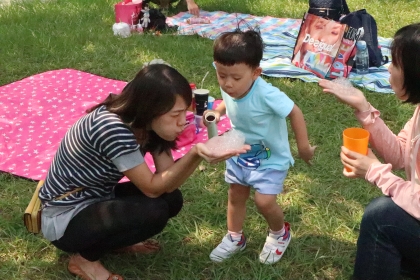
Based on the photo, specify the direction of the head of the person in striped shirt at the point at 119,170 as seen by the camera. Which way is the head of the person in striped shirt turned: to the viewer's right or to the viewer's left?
to the viewer's right

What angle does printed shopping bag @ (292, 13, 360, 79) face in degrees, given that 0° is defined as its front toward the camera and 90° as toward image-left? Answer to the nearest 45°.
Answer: approximately 0°

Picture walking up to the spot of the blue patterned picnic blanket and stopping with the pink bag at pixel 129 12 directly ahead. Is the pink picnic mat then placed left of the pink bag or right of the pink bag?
left

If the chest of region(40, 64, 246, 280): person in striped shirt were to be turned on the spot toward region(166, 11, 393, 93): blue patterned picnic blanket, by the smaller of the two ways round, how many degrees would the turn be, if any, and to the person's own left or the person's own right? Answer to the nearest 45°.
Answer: approximately 45° to the person's own left

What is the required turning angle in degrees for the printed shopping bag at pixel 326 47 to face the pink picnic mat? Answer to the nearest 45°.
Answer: approximately 45° to its right

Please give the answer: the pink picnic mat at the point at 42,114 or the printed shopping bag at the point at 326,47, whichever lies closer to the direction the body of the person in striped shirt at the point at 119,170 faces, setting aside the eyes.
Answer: the printed shopping bag

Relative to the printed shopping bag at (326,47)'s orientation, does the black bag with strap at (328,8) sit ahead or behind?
behind

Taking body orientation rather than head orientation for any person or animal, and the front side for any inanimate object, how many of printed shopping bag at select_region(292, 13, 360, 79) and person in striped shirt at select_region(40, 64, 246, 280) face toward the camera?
1

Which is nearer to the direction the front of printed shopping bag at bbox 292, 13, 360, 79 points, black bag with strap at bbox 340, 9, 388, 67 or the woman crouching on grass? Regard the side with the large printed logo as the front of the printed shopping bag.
the woman crouching on grass

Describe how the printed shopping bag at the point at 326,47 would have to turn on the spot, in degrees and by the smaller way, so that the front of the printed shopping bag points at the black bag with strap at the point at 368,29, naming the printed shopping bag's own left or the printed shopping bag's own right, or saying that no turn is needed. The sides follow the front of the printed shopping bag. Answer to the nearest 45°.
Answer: approximately 135° to the printed shopping bag's own left

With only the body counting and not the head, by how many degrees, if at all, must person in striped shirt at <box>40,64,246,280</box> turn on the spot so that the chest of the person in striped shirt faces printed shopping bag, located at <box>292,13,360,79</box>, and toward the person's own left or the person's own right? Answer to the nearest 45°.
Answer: approximately 45° to the person's own left

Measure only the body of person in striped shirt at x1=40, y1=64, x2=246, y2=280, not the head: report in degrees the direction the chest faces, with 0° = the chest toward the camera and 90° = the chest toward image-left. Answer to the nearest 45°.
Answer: approximately 270°
